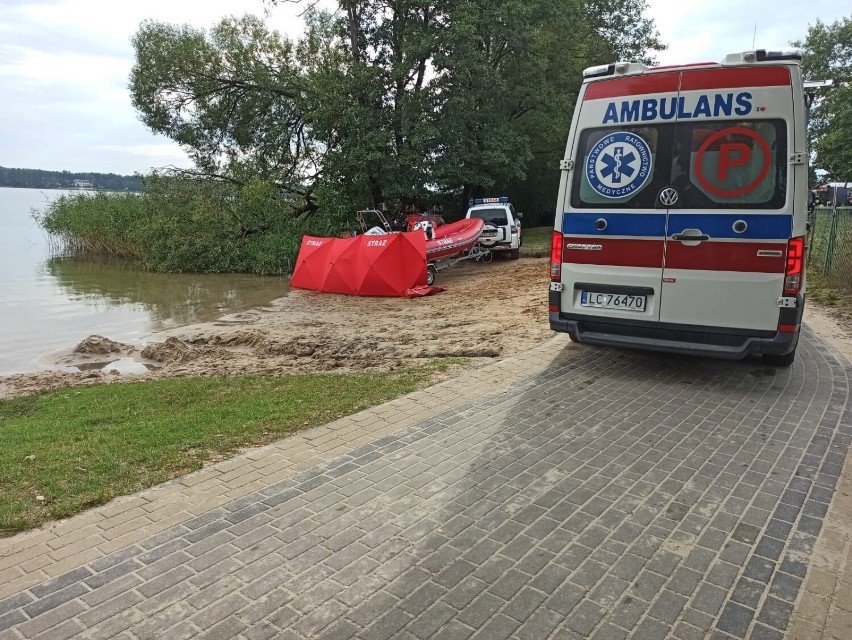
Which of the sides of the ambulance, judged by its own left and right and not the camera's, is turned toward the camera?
back

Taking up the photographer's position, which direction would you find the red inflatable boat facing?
facing away from the viewer and to the right of the viewer

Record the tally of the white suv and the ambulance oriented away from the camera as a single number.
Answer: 2

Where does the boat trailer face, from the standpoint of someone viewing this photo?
facing away from the viewer and to the right of the viewer

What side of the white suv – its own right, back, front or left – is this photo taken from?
back

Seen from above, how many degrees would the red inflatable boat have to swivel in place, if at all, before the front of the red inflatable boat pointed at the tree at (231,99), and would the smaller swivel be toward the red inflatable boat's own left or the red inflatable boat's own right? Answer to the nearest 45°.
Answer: approximately 90° to the red inflatable boat's own left

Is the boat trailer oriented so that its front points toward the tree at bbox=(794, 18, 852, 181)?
yes

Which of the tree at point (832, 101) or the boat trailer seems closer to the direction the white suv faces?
the tree

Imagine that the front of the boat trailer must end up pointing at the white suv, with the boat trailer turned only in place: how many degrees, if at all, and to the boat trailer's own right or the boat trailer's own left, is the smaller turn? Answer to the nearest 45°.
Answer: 0° — it already faces it
